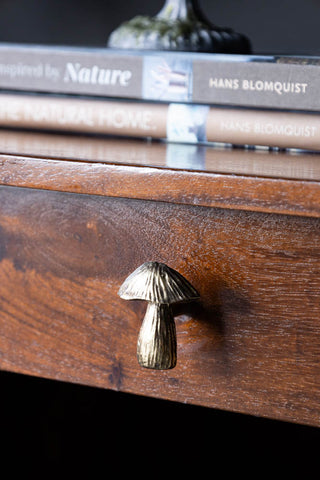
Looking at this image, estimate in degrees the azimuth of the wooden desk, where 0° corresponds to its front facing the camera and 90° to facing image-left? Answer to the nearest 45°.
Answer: approximately 45°
